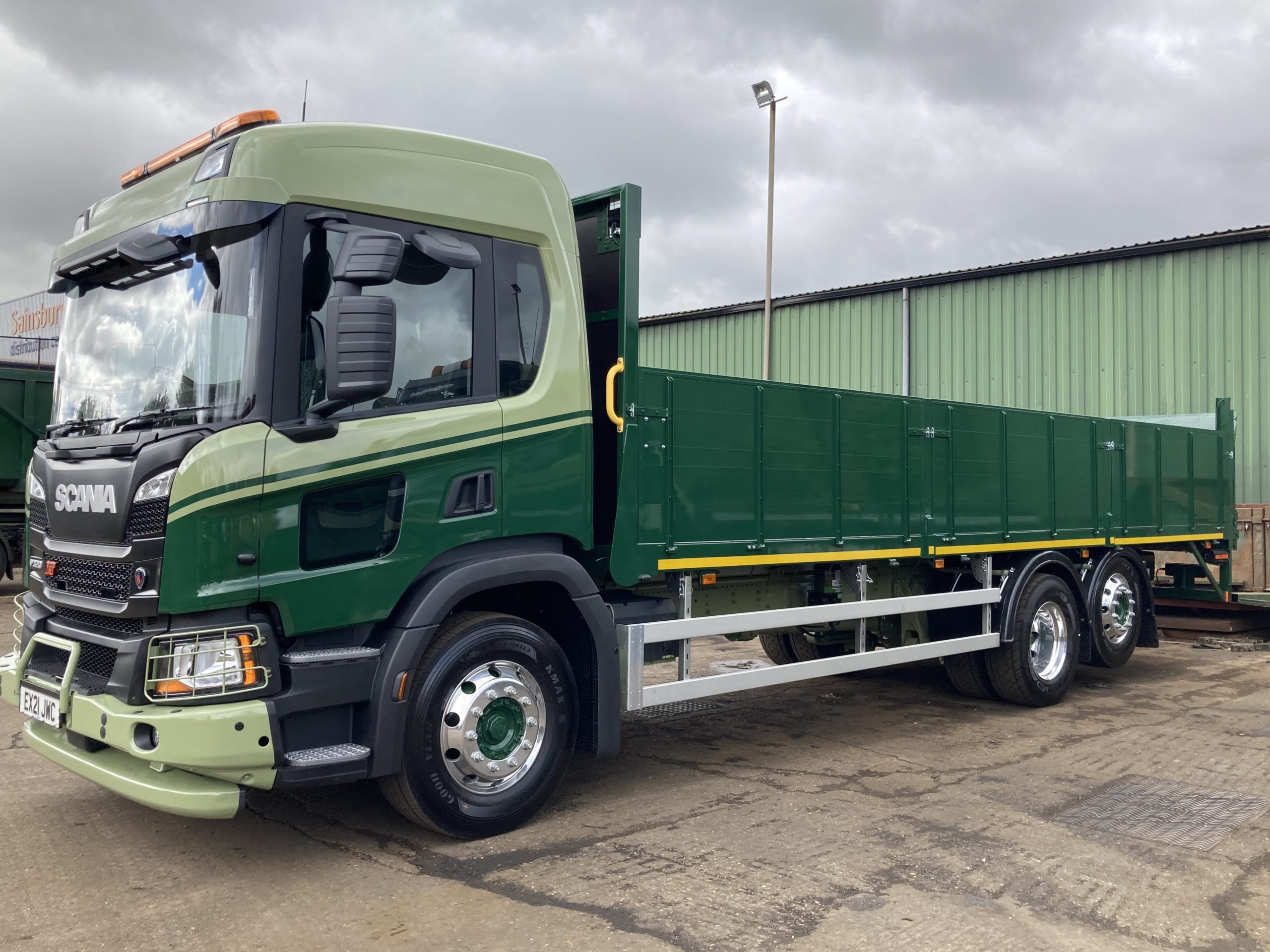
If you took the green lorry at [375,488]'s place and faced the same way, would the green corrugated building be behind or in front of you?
behind

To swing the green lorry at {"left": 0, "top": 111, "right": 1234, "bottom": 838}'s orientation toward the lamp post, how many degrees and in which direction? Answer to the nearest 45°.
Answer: approximately 135° to its right

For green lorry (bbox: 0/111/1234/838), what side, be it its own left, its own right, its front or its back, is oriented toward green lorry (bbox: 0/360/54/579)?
right

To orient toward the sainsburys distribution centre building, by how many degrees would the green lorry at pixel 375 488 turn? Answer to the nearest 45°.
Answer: approximately 90° to its right

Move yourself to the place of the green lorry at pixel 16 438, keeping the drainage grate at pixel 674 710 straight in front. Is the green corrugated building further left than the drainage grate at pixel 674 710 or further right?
left

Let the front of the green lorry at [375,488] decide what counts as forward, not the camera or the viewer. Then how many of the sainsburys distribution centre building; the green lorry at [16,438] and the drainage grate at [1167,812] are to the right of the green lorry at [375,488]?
2

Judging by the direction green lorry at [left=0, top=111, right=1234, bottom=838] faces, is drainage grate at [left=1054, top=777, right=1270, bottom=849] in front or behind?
behind

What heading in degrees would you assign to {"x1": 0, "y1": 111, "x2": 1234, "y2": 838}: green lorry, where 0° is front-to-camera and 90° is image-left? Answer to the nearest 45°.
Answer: approximately 45°
